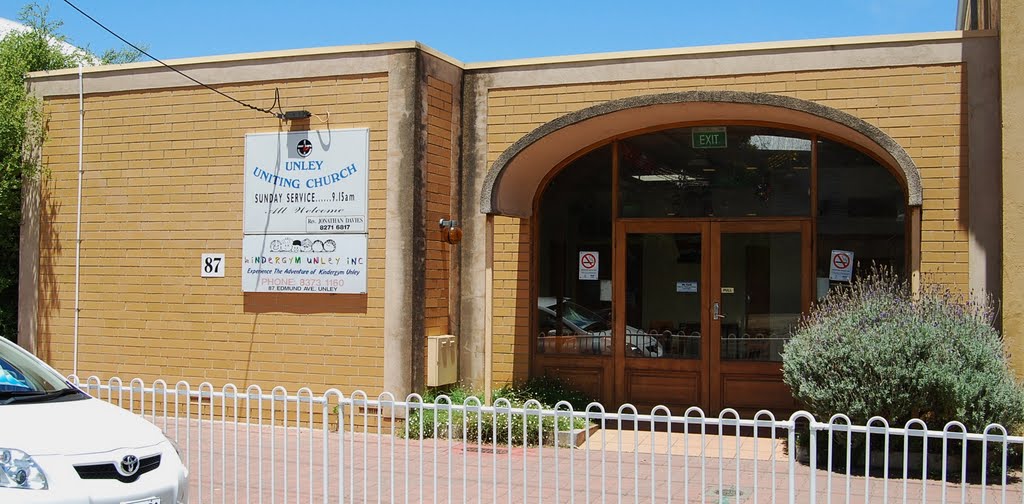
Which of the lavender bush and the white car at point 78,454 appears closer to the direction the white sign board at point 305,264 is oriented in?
the white car

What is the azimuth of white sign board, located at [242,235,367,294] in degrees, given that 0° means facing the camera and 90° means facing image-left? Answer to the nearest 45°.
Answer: approximately 0°

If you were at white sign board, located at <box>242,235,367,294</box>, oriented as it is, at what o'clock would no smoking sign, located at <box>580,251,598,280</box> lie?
The no smoking sign is roughly at 9 o'clock from the white sign board.

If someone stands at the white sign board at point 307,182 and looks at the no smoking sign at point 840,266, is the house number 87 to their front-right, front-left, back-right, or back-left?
back-left

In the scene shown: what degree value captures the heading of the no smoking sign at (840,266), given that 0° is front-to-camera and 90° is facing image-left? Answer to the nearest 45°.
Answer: approximately 0°

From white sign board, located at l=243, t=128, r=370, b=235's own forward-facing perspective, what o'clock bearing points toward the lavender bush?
The lavender bush is roughly at 10 o'clock from the white sign board.

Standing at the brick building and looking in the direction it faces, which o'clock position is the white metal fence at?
The white metal fence is roughly at 12 o'clock from the brick building.

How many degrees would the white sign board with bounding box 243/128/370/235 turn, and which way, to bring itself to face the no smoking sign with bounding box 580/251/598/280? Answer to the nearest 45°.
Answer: approximately 90° to its left
